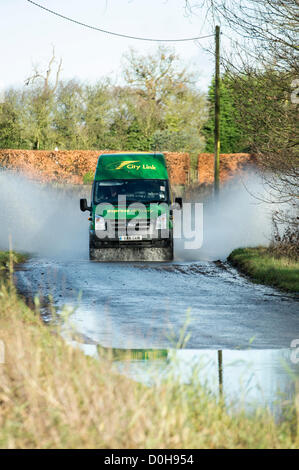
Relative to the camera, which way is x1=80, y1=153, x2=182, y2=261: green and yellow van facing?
toward the camera
